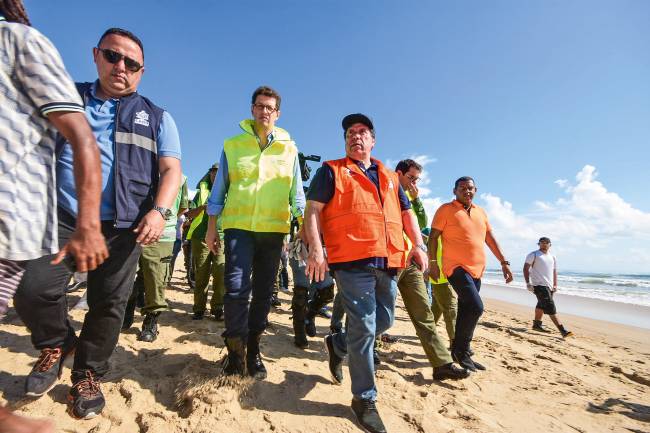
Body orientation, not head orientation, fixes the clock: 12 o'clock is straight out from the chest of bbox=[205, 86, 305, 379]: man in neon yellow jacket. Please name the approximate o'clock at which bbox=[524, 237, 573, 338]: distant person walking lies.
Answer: The distant person walking is roughly at 8 o'clock from the man in neon yellow jacket.

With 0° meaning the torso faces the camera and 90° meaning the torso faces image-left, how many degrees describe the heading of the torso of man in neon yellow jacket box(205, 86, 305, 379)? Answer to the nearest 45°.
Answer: approximately 0°

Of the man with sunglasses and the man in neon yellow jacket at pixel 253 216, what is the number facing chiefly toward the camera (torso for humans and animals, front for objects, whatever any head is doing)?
2

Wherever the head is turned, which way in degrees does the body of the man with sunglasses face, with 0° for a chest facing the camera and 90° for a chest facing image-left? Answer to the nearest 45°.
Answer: approximately 0°

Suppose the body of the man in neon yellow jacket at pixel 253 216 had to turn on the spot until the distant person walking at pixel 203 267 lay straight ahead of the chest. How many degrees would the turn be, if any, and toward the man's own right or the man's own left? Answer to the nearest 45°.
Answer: approximately 180°

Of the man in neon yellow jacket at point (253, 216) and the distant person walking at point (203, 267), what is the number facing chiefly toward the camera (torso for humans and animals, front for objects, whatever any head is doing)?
2

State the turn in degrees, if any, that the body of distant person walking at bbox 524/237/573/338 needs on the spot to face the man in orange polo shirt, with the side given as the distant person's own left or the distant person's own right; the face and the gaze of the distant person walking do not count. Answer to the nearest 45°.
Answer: approximately 45° to the distant person's own right

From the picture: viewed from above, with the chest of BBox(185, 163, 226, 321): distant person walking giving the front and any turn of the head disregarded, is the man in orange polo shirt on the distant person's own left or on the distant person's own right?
on the distant person's own left
